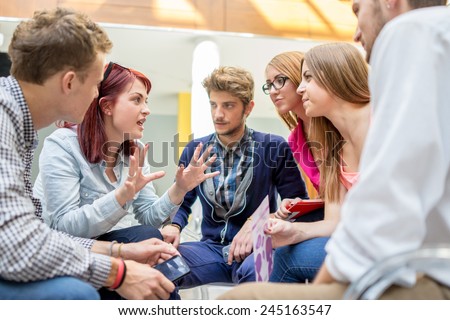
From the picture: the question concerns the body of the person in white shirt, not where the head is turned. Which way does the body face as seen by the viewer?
to the viewer's left

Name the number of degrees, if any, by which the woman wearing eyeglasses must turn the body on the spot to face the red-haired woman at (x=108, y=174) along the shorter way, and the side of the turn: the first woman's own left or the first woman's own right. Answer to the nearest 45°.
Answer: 0° — they already face them

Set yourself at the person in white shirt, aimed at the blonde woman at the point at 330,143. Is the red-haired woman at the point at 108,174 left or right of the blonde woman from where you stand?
left

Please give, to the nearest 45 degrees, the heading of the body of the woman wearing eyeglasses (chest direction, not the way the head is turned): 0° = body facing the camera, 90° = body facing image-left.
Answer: approximately 45°

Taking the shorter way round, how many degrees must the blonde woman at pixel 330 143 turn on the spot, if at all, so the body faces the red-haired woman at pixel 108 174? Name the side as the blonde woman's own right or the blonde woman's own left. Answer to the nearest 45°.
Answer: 0° — they already face them

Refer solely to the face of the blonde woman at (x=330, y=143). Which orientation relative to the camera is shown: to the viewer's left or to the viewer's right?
to the viewer's left

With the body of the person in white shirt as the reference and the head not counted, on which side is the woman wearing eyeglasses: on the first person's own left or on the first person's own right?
on the first person's own right

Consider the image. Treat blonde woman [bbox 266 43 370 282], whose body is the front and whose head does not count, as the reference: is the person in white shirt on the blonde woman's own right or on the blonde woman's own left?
on the blonde woman's own left

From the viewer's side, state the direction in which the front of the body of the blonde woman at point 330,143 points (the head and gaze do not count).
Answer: to the viewer's left
